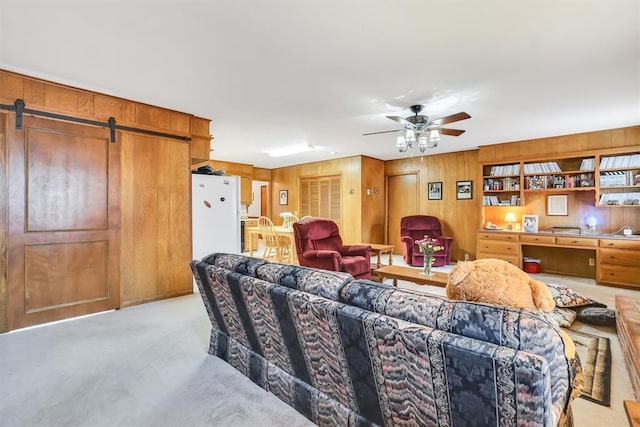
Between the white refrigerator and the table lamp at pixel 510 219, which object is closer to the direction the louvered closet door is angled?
the white refrigerator

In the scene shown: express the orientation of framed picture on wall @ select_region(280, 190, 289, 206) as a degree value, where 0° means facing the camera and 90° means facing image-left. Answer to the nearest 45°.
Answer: approximately 45°

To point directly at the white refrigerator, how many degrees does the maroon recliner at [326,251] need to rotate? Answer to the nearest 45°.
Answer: approximately 135° to its right

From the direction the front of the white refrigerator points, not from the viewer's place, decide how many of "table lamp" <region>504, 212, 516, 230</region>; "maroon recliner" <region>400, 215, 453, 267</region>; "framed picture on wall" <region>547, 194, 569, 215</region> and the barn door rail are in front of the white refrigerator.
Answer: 3

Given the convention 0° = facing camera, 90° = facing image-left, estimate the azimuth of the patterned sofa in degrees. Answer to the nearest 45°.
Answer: approximately 225°

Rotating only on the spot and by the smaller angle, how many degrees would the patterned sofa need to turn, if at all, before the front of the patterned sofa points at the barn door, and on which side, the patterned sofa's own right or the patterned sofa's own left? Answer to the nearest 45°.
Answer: approximately 135° to the patterned sofa's own left

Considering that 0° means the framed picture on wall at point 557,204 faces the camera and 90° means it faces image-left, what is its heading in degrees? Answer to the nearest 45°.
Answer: approximately 0°

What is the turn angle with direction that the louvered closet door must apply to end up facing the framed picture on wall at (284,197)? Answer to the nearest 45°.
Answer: approximately 90° to its right

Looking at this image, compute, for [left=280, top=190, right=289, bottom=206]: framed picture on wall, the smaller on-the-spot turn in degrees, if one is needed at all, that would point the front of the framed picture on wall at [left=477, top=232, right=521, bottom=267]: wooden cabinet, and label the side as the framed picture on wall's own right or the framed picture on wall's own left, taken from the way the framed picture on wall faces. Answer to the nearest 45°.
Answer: approximately 90° to the framed picture on wall's own left

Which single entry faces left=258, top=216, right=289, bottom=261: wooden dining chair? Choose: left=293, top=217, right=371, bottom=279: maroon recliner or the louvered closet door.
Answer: the louvered closet door
